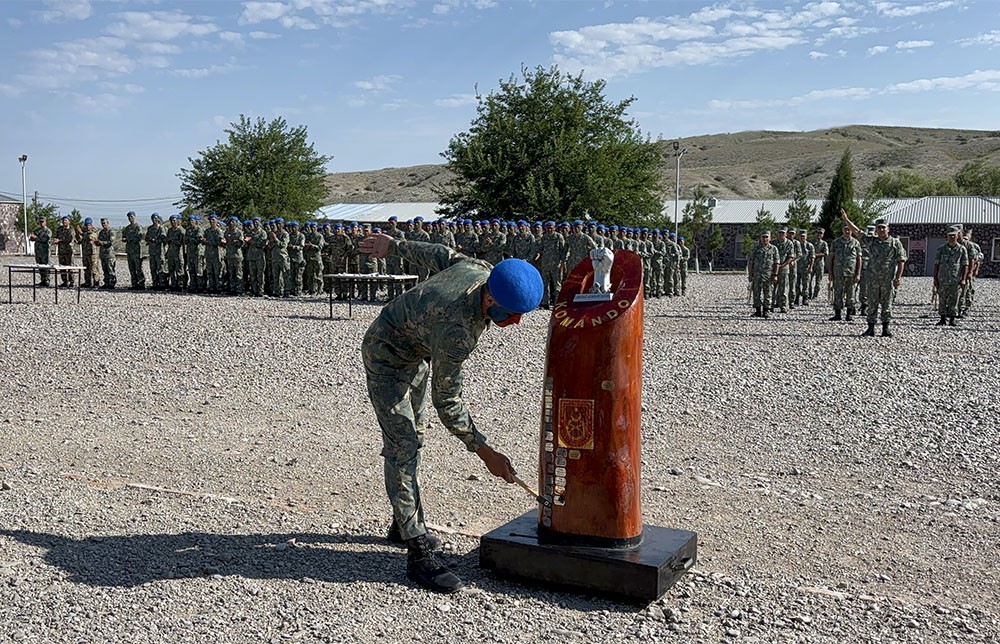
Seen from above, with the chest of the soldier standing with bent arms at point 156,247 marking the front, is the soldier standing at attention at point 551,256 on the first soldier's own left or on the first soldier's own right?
on the first soldier's own left

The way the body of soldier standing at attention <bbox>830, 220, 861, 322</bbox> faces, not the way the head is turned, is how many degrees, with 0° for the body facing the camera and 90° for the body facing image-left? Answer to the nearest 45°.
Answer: approximately 0°

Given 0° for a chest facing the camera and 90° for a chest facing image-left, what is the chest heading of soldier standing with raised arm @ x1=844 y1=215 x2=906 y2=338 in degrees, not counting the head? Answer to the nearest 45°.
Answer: approximately 0°

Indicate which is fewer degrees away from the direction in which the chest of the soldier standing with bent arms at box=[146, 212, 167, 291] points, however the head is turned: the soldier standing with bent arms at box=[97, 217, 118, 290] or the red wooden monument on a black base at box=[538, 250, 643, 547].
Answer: the red wooden monument on a black base

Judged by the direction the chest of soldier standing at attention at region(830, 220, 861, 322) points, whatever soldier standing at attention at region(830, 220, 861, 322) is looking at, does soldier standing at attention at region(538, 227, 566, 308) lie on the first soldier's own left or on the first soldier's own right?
on the first soldier's own right

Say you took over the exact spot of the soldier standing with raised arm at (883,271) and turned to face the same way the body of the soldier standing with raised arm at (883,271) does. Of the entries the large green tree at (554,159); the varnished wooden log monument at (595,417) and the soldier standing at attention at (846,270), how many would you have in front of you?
1

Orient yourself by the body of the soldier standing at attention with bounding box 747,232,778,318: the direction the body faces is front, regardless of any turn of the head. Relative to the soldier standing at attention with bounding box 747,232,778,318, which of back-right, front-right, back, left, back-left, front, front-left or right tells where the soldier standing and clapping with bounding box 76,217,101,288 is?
right

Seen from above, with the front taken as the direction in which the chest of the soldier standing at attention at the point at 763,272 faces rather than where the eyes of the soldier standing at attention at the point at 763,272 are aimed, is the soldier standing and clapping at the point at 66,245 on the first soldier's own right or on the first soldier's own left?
on the first soldier's own right
